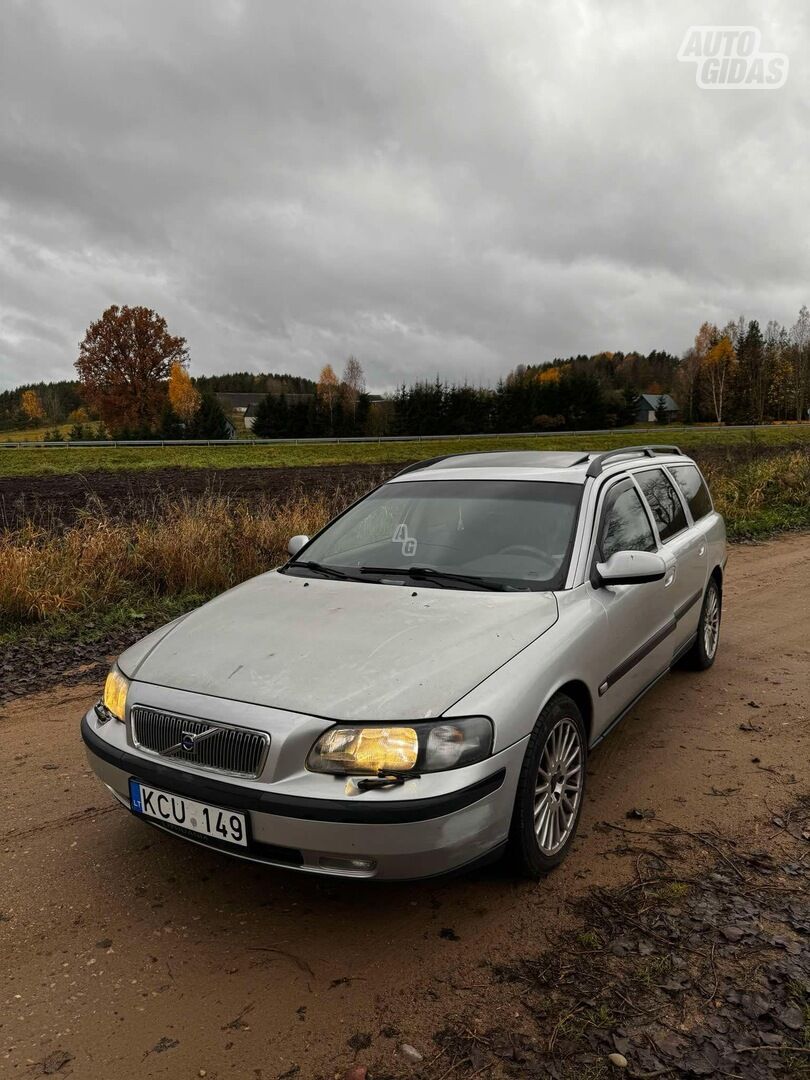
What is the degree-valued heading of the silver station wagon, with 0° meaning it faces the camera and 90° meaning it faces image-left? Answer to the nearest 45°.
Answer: approximately 45°
